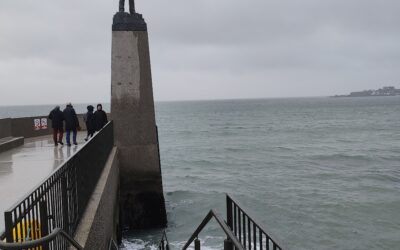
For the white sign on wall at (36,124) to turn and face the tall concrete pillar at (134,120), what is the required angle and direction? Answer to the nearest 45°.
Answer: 0° — it already faces it

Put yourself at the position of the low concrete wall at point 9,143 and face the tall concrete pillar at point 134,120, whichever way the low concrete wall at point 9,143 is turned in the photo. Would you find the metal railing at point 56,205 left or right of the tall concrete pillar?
right

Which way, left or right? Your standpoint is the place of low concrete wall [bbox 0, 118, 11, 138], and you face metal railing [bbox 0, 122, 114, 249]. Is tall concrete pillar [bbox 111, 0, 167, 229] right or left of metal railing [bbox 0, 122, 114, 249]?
left
